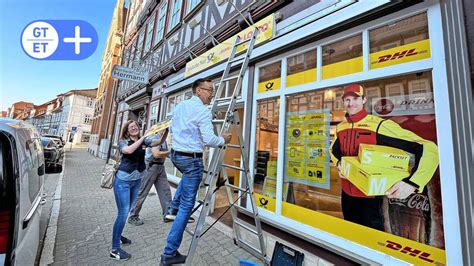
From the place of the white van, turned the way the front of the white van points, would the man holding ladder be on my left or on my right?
on my right

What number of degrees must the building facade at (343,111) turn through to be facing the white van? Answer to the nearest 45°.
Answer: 0° — it already faces it

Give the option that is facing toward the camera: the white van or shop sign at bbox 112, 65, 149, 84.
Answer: the shop sign

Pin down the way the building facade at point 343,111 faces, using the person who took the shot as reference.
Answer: facing the viewer and to the left of the viewer

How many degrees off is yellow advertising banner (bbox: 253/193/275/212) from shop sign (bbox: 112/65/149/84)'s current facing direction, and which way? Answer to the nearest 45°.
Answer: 0° — it already faces it

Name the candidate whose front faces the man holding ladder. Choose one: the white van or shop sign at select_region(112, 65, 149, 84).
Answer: the shop sign

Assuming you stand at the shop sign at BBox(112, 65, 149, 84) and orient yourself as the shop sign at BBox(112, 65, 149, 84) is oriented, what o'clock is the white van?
The white van is roughly at 12 o'clock from the shop sign.

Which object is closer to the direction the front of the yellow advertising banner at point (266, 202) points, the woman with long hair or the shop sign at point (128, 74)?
the woman with long hair

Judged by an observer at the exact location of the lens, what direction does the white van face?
facing away from the viewer

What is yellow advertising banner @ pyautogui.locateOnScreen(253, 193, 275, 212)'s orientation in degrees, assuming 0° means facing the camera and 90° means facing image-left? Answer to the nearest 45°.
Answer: approximately 45°

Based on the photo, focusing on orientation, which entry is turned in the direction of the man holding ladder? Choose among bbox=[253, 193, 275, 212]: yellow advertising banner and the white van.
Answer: the yellow advertising banner

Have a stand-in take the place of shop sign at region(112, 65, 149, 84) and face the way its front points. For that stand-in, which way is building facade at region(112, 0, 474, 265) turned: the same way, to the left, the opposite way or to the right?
to the right

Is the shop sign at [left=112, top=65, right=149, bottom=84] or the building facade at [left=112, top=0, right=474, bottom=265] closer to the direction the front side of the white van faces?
the shop sign

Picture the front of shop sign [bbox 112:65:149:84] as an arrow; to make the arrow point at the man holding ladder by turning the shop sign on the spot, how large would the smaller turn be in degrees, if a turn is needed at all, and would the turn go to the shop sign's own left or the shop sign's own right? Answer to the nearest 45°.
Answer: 0° — it already faces them

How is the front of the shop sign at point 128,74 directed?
toward the camera

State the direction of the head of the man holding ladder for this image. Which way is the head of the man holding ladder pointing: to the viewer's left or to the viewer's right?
to the viewer's right
